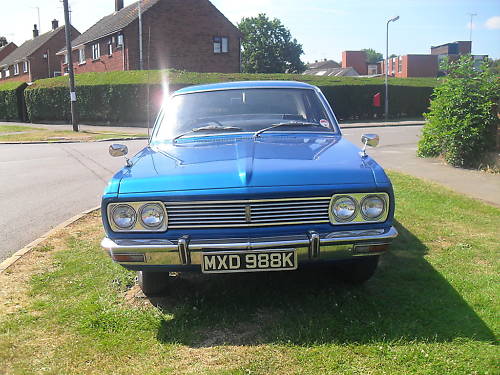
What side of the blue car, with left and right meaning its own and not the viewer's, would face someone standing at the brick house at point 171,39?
back

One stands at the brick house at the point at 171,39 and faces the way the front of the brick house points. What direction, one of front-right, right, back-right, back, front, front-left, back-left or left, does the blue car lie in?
front-left

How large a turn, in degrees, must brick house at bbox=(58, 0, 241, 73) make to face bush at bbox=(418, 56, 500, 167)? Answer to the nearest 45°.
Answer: approximately 45° to its left

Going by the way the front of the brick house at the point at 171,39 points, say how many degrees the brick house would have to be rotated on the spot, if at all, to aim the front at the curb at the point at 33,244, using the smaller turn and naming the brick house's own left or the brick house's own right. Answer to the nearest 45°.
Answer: approximately 45° to the brick house's own left

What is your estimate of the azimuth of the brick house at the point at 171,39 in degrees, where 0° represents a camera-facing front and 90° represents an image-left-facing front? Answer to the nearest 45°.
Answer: approximately 45°

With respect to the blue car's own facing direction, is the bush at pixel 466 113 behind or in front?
behind

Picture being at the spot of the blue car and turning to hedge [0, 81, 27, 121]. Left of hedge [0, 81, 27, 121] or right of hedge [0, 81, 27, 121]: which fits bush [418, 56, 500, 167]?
right

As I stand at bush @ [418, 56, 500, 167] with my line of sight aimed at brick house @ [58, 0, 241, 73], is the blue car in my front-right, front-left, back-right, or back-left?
back-left
